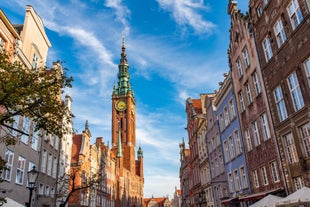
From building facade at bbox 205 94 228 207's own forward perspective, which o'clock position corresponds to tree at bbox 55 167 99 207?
The tree is roughly at 11 o'clock from the building facade.

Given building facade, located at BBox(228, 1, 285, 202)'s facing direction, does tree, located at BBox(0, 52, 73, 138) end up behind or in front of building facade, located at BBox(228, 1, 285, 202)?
in front

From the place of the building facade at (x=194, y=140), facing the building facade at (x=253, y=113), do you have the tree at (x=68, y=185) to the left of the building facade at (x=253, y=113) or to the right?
right

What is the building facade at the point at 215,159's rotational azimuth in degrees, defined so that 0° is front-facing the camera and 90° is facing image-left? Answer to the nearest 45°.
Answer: approximately 90°

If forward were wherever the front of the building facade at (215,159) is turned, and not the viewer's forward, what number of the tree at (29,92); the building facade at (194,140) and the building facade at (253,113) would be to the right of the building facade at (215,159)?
1

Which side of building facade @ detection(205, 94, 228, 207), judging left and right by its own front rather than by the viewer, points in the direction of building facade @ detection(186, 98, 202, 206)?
right

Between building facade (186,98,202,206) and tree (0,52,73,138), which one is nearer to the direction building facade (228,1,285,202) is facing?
the tree

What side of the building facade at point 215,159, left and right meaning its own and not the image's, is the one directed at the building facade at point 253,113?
left

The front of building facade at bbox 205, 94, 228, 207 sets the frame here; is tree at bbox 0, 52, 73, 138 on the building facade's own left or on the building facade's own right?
on the building facade's own left

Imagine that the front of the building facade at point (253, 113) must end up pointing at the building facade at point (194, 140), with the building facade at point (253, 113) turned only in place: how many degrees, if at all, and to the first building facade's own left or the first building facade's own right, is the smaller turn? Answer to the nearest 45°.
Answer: approximately 90° to the first building facade's own right

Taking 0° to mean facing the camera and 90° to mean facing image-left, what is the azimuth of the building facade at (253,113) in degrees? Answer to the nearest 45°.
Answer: approximately 45°

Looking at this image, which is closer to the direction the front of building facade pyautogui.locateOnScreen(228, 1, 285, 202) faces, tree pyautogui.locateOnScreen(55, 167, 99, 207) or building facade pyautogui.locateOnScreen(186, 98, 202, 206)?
the tree

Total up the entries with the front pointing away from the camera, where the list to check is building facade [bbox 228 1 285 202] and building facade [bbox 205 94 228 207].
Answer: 0
